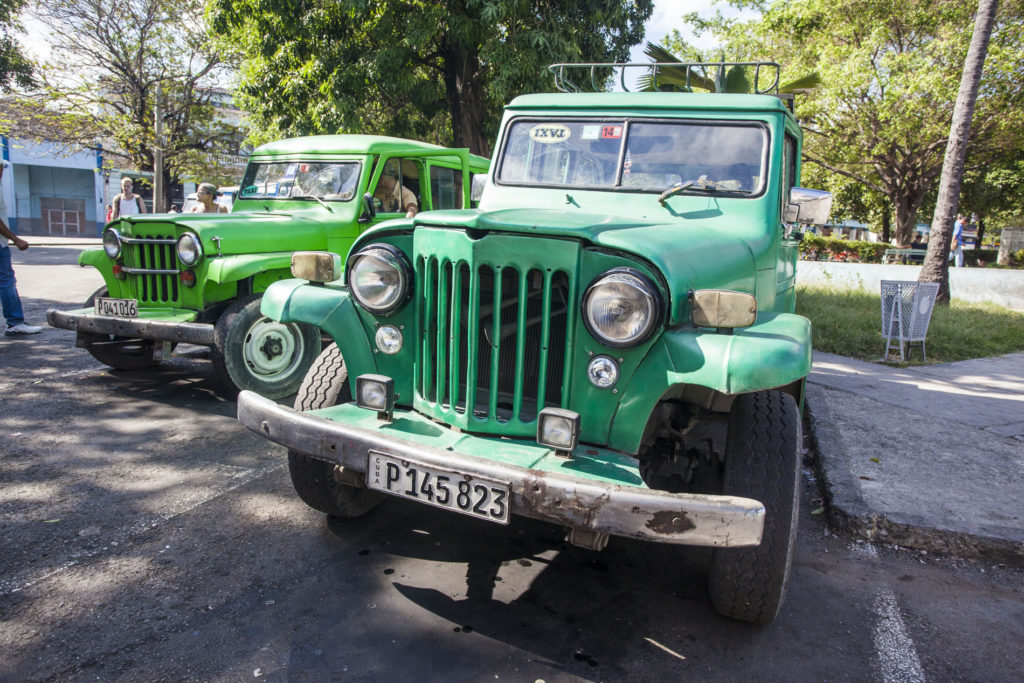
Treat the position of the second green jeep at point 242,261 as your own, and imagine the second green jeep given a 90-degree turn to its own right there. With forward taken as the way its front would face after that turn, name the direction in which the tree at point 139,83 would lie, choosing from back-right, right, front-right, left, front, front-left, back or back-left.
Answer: front-right

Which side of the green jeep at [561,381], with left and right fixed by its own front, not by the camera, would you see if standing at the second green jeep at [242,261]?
right

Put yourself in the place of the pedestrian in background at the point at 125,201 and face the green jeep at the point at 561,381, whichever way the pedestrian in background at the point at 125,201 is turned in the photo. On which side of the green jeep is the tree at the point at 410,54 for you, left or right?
left

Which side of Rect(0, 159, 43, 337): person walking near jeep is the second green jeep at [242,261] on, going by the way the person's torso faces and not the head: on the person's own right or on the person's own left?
on the person's own right

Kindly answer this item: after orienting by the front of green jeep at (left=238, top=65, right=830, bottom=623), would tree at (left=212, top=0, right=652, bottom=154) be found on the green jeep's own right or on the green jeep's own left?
on the green jeep's own right

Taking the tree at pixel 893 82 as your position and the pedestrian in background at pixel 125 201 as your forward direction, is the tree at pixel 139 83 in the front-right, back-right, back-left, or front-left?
front-right

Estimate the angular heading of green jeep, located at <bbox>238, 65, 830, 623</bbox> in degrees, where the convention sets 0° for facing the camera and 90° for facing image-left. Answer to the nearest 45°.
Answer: approximately 45°

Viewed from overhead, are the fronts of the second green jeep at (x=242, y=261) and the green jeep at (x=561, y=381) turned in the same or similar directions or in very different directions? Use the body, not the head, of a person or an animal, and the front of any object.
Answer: same or similar directions

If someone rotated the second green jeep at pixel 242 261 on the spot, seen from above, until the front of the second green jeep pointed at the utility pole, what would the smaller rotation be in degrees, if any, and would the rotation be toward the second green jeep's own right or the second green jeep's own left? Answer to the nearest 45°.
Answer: approximately 135° to the second green jeep's own right
